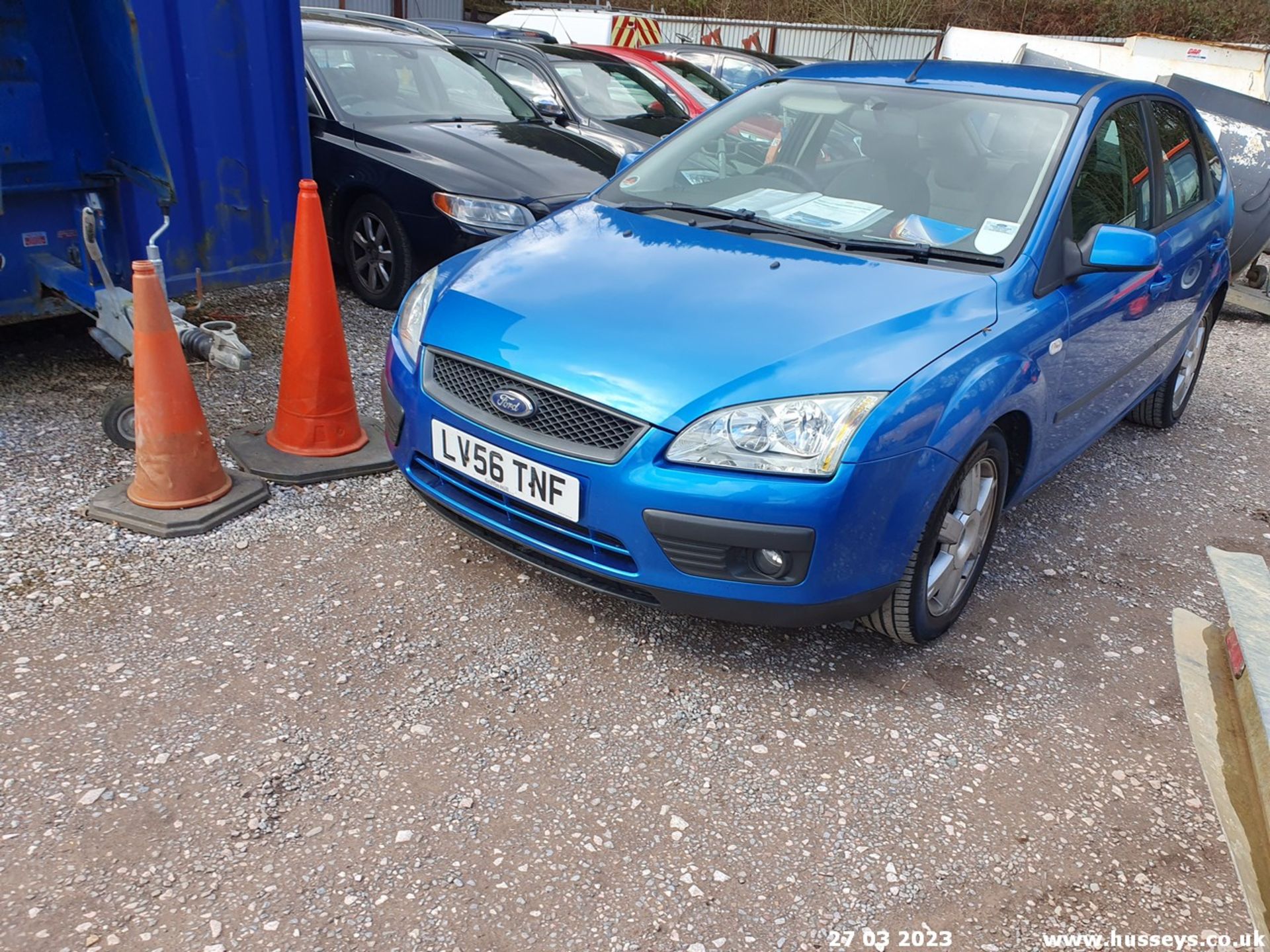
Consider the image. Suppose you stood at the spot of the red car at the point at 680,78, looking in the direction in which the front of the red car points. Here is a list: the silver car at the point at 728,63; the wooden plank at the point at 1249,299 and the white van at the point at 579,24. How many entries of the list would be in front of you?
1

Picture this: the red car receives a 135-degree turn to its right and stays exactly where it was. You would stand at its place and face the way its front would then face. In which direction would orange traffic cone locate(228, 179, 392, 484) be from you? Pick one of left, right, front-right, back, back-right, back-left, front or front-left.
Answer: left

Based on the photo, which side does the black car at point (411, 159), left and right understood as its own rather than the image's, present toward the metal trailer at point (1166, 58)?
left

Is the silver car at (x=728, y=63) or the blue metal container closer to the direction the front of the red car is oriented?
the blue metal container

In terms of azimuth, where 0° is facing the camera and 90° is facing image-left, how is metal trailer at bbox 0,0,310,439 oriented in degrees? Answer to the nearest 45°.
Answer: approximately 315°

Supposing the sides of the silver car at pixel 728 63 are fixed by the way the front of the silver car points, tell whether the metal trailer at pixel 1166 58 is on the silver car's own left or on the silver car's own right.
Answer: on the silver car's own left
